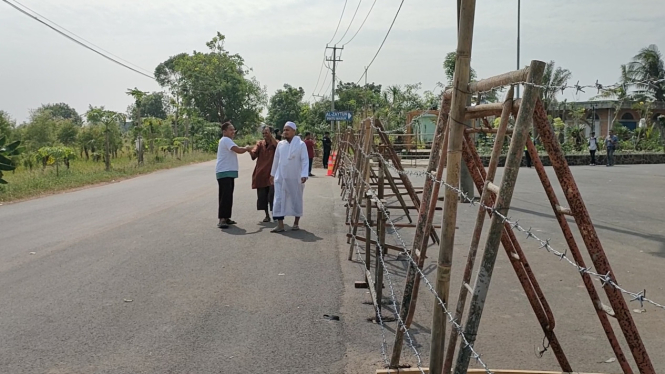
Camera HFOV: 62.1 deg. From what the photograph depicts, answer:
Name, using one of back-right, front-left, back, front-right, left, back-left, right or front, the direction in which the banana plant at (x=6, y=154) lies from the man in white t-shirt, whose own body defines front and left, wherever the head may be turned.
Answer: back-left

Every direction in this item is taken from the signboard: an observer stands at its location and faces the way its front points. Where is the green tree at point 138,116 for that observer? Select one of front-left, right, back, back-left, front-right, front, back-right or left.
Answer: right

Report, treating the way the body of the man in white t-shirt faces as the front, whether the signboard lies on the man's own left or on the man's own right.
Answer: on the man's own left

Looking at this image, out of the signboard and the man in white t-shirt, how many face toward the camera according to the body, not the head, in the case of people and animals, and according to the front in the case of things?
1

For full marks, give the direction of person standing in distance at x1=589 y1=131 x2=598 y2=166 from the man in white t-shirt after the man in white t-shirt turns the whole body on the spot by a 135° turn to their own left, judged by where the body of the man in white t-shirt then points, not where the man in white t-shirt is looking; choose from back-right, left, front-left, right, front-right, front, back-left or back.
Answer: right

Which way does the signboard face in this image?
toward the camera

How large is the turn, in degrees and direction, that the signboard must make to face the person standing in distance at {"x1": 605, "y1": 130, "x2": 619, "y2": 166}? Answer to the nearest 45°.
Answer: approximately 90° to its left

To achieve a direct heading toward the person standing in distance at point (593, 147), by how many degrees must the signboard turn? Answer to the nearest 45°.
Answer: approximately 90° to its left

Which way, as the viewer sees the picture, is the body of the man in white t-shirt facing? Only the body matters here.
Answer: to the viewer's right

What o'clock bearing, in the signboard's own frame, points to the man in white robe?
The man in white robe is roughly at 12 o'clock from the signboard.

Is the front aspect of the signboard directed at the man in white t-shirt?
yes

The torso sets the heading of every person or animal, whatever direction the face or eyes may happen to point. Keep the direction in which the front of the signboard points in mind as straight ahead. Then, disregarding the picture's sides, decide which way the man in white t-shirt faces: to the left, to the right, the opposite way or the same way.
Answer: to the left

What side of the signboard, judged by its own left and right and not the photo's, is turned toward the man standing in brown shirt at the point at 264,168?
front
